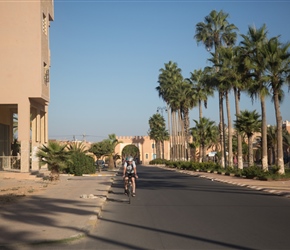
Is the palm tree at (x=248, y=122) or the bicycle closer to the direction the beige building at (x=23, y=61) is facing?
the palm tree

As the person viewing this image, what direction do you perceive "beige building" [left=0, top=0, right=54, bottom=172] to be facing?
facing to the right of the viewer

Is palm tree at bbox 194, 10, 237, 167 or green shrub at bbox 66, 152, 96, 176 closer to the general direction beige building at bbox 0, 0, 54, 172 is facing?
the palm tree

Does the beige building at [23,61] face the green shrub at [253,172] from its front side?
yes

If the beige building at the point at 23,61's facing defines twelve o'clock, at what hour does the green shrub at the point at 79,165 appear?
The green shrub is roughly at 10 o'clock from the beige building.

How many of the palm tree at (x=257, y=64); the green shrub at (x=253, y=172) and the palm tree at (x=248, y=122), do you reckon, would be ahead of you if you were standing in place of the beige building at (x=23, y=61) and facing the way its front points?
3

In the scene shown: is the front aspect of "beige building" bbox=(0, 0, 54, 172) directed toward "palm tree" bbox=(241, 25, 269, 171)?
yes
